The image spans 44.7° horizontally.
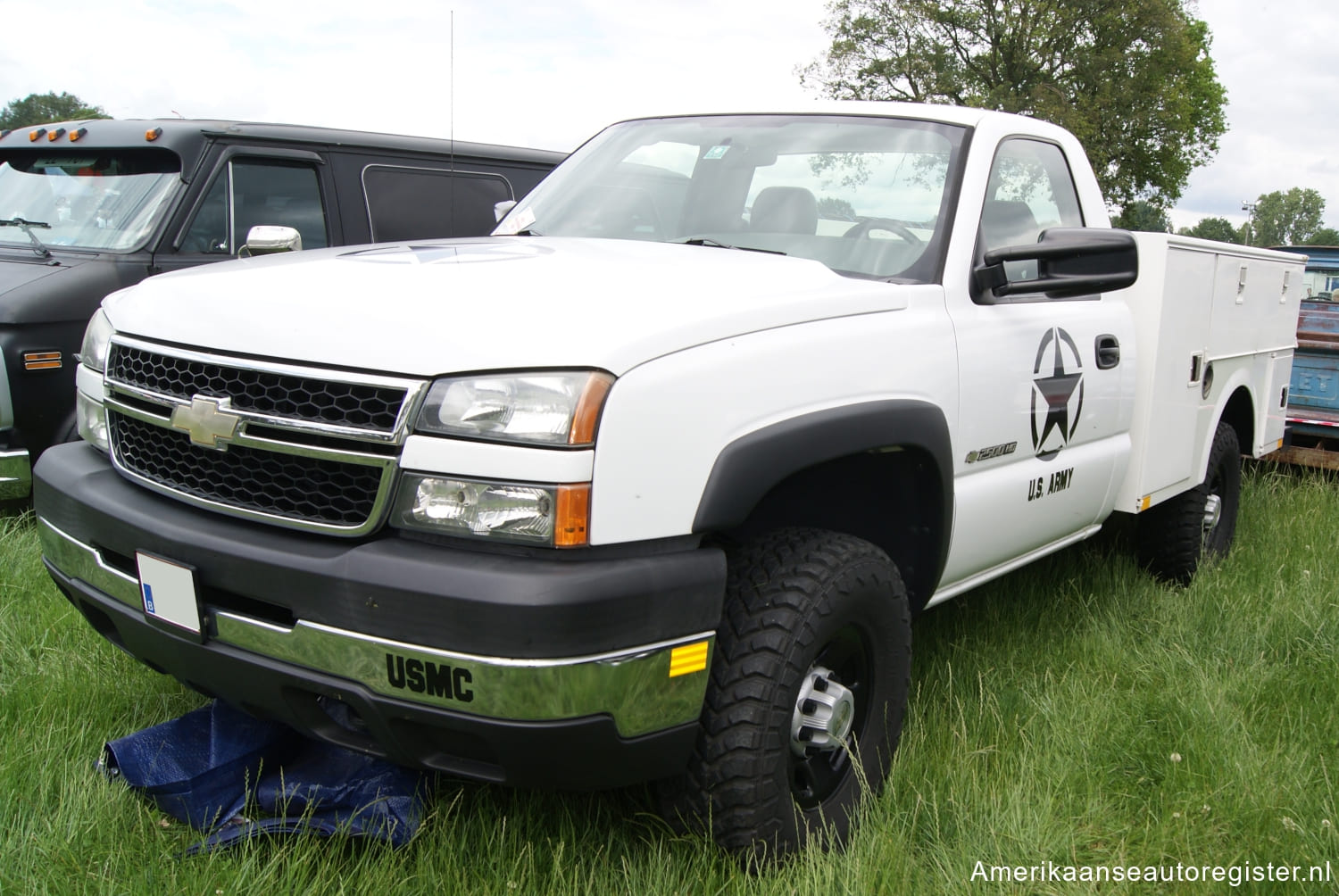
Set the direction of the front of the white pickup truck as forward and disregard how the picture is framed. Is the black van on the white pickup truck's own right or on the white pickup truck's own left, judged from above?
on the white pickup truck's own right

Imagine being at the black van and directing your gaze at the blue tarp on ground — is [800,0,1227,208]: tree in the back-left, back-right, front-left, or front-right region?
back-left

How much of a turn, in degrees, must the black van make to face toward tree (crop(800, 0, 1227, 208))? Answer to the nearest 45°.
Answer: approximately 180°

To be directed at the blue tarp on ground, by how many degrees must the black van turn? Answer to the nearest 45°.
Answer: approximately 45° to its left

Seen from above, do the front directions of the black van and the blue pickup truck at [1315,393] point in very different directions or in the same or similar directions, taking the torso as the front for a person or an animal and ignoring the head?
very different directions

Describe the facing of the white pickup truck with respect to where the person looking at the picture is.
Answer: facing the viewer and to the left of the viewer

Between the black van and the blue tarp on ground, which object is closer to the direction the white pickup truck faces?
the blue tarp on ground

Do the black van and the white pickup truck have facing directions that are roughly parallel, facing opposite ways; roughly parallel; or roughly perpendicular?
roughly parallel

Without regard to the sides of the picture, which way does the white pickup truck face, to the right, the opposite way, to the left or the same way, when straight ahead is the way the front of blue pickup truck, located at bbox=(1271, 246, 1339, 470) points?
the opposite way

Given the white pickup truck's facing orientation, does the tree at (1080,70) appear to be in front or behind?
behind

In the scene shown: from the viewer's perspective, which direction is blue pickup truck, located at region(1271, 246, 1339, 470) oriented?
away from the camera

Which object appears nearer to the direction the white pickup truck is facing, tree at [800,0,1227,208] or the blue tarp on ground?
the blue tarp on ground
